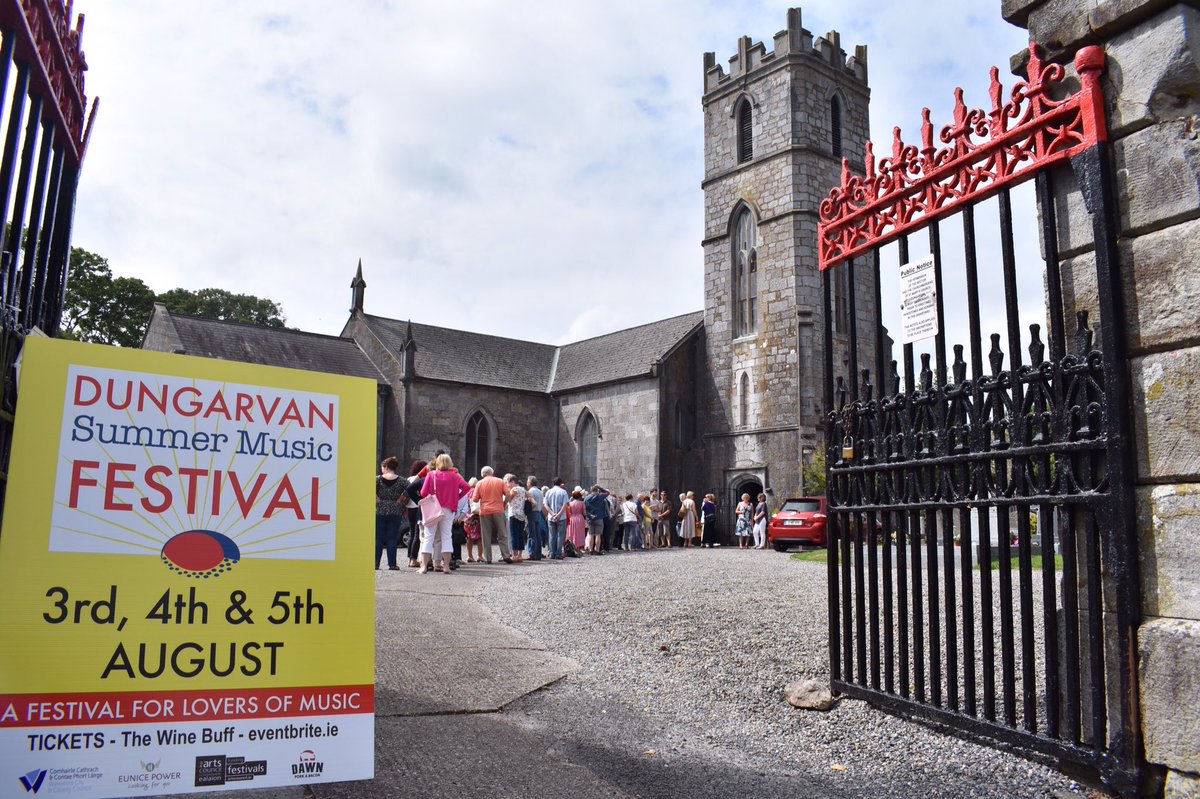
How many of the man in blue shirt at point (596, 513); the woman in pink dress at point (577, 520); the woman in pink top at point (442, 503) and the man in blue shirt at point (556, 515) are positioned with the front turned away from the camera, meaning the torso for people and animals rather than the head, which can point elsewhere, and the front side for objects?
4

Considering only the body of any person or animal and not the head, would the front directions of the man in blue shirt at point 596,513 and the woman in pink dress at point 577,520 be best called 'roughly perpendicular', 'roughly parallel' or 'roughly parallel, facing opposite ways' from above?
roughly parallel

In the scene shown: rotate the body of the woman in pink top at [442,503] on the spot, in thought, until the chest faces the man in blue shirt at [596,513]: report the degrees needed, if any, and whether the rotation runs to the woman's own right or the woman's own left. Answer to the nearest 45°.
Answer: approximately 45° to the woman's own right

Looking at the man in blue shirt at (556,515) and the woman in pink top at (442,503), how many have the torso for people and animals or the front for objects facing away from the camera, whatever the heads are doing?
2

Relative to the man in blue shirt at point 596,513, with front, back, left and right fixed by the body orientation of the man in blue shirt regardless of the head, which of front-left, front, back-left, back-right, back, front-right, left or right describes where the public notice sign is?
back

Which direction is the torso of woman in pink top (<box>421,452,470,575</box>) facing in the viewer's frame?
away from the camera

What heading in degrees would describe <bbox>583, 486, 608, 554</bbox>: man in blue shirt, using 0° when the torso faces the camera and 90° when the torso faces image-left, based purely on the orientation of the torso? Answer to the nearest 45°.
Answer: approximately 180°

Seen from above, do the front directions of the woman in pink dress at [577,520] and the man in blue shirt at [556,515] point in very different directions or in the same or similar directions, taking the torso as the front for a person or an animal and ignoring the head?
same or similar directions

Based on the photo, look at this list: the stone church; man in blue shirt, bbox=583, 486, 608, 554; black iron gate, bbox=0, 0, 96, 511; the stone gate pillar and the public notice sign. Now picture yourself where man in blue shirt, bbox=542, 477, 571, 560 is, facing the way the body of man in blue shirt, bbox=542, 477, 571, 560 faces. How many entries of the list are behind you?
3

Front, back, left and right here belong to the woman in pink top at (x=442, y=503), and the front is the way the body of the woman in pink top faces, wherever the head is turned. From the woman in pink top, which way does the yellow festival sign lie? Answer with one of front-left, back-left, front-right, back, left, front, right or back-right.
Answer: back

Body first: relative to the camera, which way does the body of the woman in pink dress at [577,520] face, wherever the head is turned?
away from the camera

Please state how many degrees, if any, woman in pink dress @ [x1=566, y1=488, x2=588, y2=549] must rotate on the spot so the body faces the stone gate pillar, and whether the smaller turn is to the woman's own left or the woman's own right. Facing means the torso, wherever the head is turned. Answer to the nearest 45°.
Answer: approximately 180°

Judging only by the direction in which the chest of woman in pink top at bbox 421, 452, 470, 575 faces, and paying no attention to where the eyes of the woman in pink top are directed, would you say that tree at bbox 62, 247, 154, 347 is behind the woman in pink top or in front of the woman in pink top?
in front

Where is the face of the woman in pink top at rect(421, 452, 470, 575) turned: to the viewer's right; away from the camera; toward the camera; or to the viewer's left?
away from the camera

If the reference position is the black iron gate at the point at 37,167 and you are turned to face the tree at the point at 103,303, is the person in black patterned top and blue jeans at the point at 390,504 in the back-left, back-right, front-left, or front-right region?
front-right

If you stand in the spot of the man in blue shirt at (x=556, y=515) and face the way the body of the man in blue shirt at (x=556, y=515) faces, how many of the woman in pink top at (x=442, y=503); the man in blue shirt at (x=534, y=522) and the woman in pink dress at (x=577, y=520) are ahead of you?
1

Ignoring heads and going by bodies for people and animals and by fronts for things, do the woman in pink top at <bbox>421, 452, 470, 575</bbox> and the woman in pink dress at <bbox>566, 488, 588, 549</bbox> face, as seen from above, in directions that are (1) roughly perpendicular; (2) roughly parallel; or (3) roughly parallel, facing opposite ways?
roughly parallel

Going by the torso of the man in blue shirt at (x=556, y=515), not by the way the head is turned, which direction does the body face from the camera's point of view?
away from the camera
